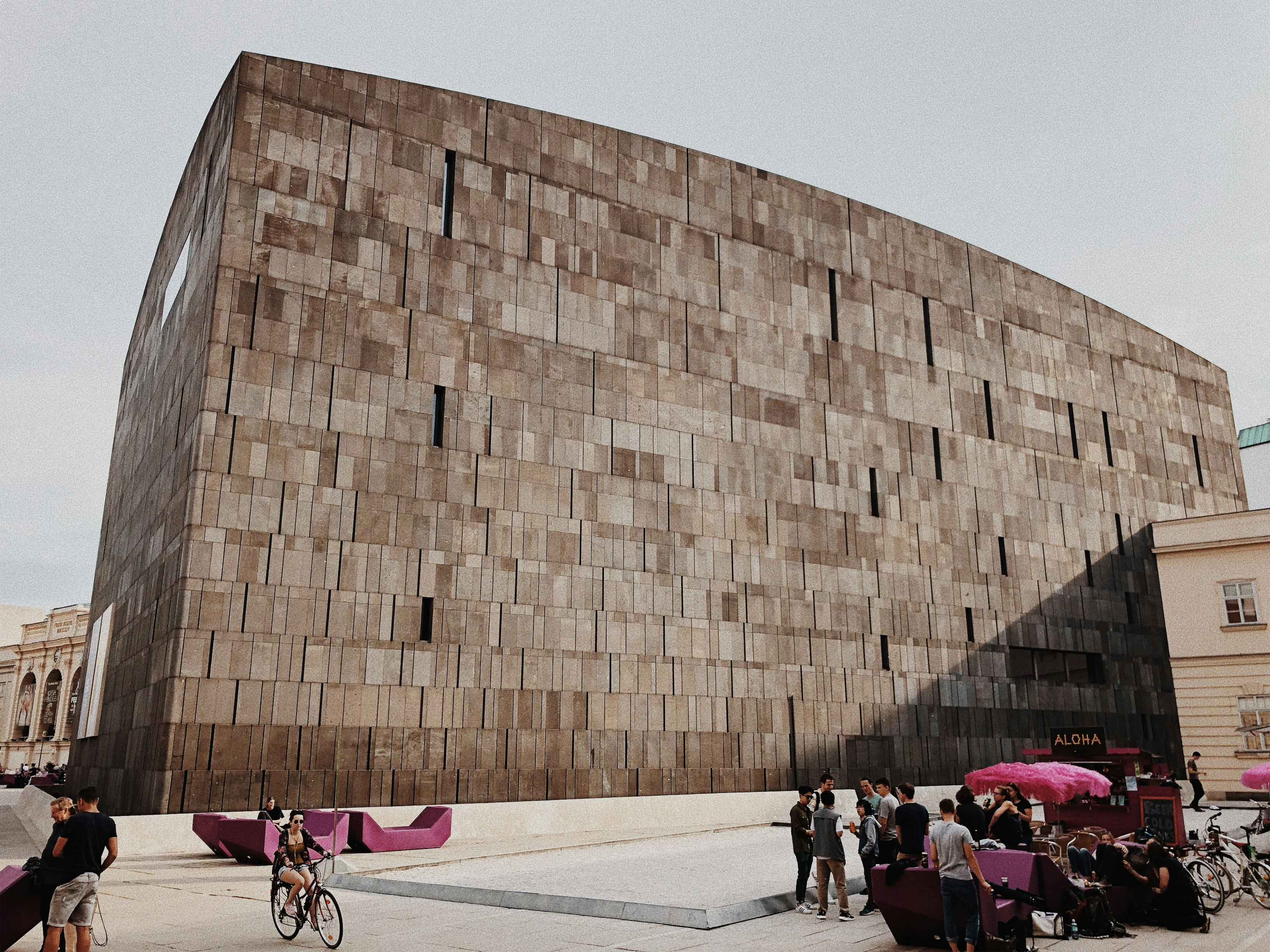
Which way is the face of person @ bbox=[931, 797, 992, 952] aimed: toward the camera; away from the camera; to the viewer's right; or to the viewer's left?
away from the camera

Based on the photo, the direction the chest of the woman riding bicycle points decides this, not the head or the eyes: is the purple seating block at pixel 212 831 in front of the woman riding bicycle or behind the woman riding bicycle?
behind

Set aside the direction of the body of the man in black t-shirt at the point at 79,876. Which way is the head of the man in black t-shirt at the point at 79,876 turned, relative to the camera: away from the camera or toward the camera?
away from the camera

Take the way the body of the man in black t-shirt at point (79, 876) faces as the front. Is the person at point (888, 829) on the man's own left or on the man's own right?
on the man's own right

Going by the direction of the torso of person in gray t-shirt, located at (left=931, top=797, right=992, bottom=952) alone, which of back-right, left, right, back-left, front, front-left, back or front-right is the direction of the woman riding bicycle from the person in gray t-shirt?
left

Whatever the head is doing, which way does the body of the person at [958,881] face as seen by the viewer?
away from the camera

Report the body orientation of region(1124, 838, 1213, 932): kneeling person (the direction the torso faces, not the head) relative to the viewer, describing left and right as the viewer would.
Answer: facing to the left of the viewer
